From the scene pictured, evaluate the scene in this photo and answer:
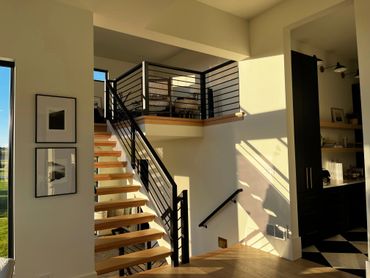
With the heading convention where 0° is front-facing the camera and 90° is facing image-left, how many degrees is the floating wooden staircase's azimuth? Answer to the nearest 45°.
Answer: approximately 315°

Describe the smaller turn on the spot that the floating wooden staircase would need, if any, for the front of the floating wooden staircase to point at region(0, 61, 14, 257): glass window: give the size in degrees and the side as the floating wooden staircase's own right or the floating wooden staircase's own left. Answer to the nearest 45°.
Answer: approximately 90° to the floating wooden staircase's own right

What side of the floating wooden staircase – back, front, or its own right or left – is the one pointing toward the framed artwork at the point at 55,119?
right

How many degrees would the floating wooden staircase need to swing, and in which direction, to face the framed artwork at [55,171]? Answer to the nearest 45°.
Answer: approximately 90° to its right

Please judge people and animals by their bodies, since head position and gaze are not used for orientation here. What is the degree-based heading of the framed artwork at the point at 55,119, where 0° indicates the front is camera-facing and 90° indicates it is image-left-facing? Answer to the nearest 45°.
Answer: approximately 315°

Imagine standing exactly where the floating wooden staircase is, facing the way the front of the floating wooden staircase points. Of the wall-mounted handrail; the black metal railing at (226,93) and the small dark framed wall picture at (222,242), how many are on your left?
3

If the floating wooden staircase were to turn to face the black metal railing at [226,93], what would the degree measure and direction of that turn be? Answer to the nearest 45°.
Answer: approximately 90° to its left

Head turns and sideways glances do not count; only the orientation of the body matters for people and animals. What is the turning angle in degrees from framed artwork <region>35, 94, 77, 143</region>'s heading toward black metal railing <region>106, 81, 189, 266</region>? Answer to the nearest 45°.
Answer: approximately 90° to its left
